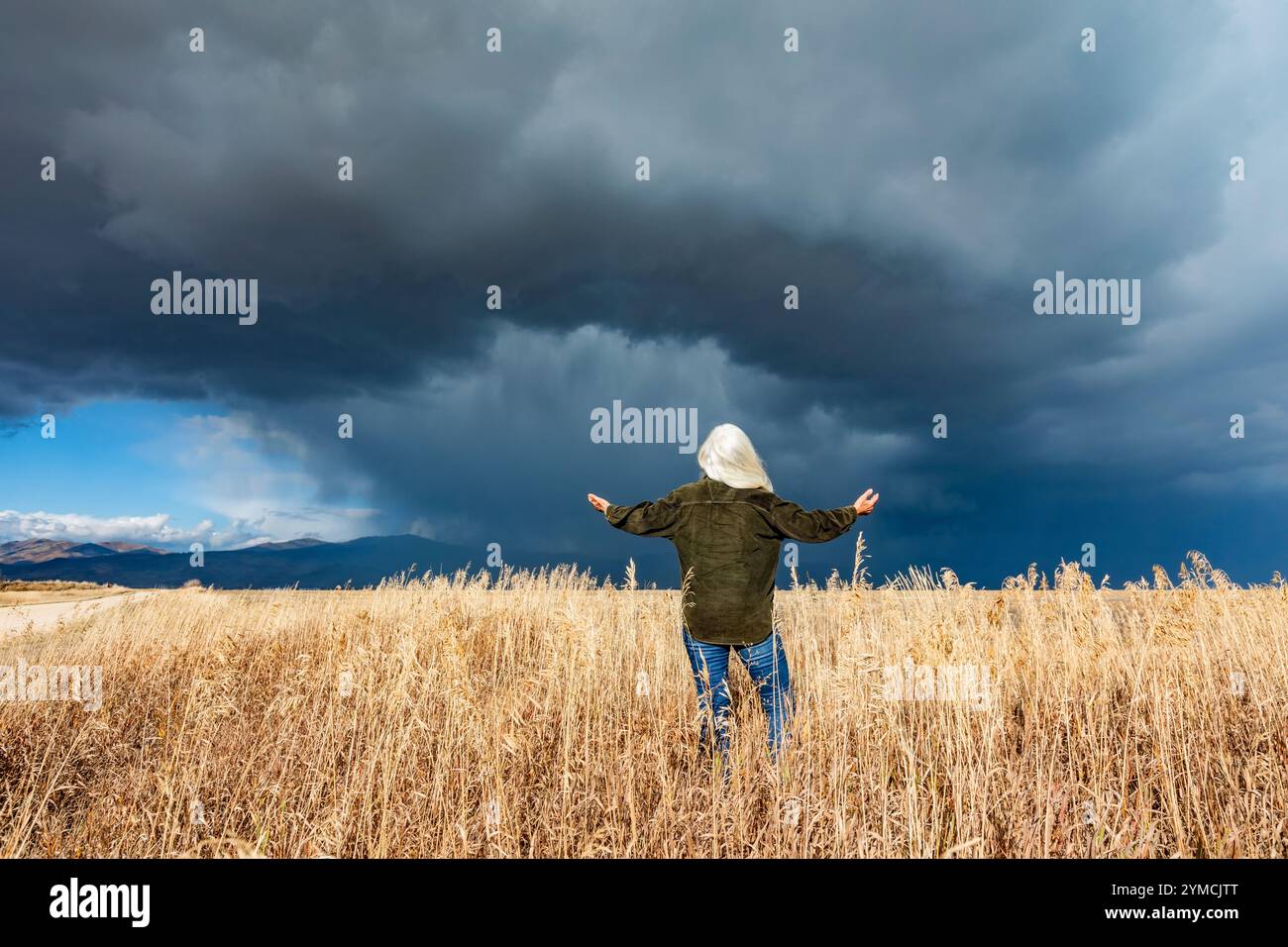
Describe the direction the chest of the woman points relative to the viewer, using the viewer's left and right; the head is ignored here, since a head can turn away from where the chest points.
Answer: facing away from the viewer

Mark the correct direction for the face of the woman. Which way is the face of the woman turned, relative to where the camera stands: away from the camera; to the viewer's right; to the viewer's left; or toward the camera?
away from the camera
